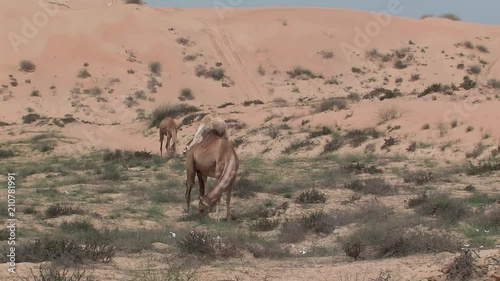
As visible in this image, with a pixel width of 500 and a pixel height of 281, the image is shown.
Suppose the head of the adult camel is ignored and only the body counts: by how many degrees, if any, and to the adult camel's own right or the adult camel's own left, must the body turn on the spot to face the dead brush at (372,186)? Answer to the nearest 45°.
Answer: approximately 90° to the adult camel's own left

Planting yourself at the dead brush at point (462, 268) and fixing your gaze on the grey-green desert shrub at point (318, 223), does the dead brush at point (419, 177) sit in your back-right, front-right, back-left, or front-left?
front-right

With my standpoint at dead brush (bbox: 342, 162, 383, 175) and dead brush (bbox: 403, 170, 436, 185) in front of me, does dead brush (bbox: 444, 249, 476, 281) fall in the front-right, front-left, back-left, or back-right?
front-right

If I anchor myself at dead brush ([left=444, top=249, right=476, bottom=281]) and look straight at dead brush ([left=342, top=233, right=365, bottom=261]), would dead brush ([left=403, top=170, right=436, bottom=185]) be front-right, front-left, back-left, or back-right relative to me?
front-right

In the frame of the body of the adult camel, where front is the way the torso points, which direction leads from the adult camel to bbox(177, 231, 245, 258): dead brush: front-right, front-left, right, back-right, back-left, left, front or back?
front-right

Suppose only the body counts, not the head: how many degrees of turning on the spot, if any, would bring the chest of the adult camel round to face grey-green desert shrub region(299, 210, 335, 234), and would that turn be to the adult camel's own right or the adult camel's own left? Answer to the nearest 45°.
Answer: approximately 45° to the adult camel's own left

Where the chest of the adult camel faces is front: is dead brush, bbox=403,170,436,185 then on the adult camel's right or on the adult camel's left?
on the adult camel's left

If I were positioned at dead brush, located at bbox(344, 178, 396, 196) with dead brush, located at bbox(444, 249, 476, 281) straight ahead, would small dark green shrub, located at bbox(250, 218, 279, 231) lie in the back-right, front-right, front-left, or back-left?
front-right
